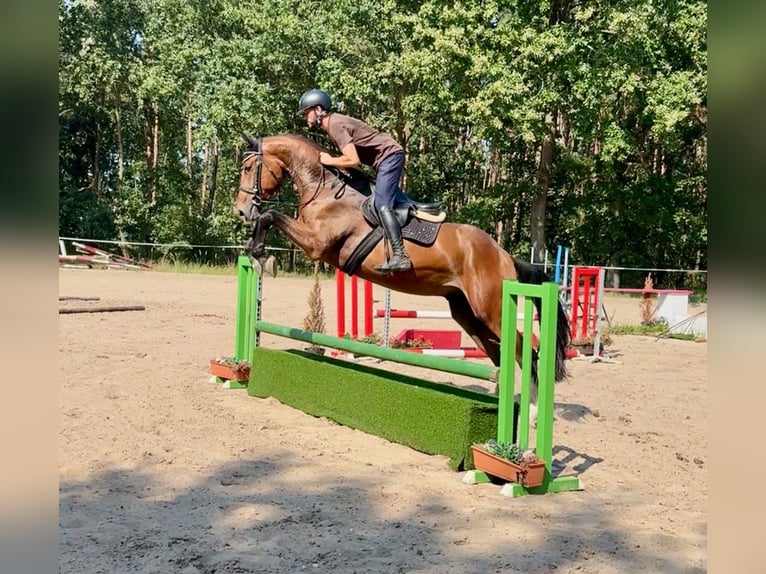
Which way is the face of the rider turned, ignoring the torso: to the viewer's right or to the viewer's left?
to the viewer's left

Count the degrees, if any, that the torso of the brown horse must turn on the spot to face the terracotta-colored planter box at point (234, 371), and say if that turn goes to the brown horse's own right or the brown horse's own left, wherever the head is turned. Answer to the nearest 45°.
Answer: approximately 45° to the brown horse's own right

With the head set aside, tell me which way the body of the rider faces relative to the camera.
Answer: to the viewer's left

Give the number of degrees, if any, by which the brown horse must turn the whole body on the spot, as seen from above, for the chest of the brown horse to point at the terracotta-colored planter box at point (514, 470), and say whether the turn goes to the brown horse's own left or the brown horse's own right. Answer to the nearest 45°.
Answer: approximately 135° to the brown horse's own left

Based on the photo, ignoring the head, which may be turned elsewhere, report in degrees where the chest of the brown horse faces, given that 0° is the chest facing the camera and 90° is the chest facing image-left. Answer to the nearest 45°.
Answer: approximately 90°
